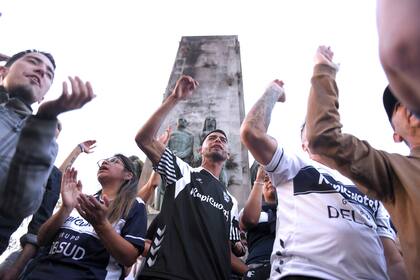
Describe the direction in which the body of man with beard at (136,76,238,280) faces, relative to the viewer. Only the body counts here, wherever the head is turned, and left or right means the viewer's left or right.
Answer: facing the viewer and to the right of the viewer

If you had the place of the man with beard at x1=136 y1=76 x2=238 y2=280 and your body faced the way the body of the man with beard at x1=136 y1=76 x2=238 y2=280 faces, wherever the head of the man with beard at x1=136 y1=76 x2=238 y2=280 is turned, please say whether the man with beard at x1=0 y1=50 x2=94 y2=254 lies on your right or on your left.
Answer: on your right
